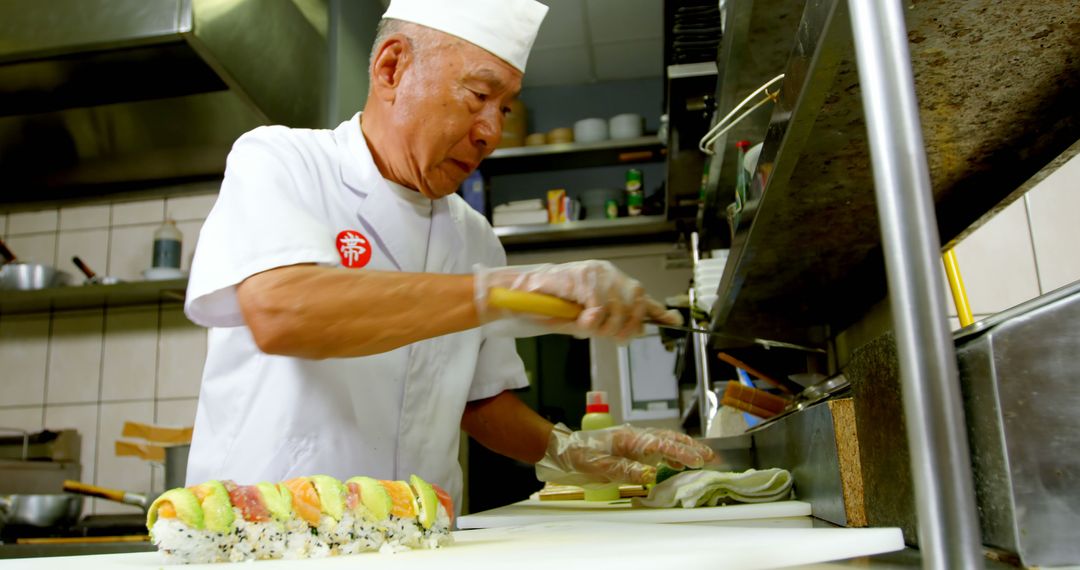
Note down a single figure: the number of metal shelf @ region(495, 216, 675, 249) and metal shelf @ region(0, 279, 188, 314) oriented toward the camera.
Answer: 2

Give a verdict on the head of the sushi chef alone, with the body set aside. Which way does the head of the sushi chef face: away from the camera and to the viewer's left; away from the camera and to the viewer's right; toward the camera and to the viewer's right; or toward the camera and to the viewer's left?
toward the camera and to the viewer's right

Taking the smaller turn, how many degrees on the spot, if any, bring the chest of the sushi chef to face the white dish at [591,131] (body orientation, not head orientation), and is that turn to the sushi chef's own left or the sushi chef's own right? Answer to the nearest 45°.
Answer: approximately 135° to the sushi chef's own left

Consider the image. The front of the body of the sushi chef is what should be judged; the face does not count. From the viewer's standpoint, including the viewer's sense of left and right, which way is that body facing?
facing the viewer and to the right of the viewer

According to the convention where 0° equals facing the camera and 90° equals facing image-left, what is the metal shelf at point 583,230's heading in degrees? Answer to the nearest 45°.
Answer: approximately 0°

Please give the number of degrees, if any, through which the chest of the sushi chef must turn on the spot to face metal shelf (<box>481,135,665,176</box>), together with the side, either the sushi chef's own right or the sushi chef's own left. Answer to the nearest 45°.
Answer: approximately 135° to the sushi chef's own left

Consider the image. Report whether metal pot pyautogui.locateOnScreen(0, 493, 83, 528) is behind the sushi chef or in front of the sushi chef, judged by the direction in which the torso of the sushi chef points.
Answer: behind

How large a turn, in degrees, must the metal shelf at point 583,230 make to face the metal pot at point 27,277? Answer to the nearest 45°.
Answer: approximately 90° to its right

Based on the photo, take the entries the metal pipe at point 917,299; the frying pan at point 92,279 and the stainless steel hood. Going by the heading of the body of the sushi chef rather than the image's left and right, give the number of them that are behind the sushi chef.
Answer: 2
